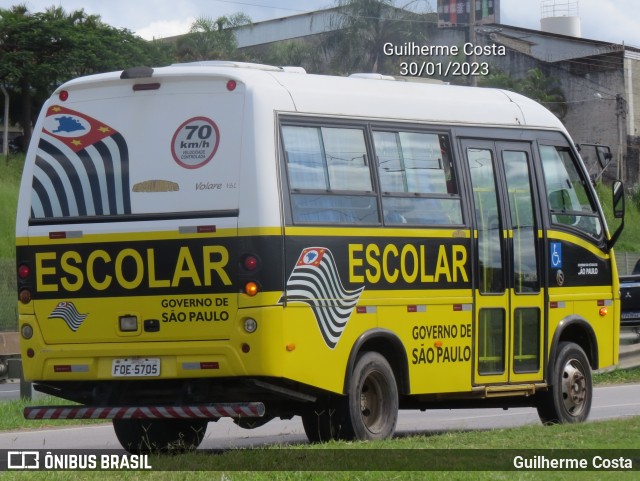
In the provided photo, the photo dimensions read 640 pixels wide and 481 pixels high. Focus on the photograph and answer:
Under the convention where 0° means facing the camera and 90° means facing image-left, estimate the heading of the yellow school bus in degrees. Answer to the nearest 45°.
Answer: approximately 225°
